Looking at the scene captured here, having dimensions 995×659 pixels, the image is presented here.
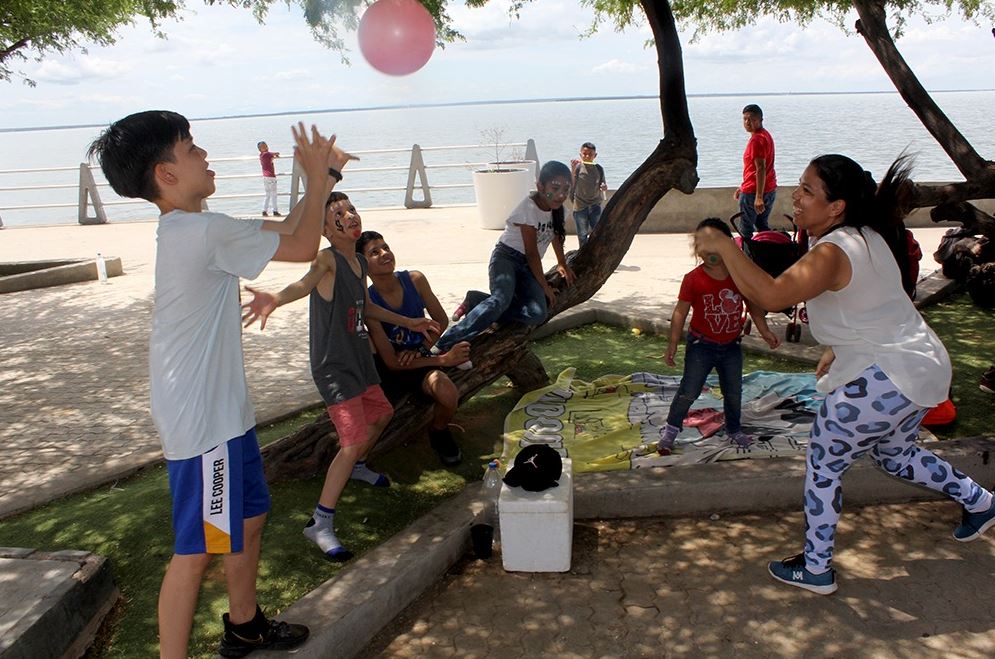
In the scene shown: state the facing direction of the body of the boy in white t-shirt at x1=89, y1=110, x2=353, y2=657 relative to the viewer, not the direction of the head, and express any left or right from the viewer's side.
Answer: facing to the right of the viewer

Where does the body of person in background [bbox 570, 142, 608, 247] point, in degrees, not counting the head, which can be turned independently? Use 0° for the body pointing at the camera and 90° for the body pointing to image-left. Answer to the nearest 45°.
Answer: approximately 0°

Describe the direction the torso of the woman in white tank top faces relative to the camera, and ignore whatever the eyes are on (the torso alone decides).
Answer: to the viewer's left

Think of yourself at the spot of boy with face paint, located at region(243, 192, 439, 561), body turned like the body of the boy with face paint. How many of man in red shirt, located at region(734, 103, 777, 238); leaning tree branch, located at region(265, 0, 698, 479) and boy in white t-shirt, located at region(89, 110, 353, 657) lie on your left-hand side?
2

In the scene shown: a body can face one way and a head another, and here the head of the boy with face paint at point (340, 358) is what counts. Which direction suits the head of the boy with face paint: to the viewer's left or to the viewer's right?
to the viewer's right

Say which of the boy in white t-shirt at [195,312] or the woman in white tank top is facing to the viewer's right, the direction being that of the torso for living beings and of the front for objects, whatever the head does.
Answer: the boy in white t-shirt

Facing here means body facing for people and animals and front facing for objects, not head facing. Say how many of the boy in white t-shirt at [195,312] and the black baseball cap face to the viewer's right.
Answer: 1

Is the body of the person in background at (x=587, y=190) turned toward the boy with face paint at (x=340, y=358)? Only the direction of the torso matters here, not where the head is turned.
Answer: yes

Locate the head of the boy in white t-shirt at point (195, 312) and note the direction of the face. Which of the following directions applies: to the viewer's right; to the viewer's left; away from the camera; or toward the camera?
to the viewer's right

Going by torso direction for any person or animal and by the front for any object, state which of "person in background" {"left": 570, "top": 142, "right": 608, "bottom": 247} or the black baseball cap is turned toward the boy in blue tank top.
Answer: the person in background
